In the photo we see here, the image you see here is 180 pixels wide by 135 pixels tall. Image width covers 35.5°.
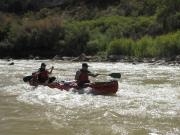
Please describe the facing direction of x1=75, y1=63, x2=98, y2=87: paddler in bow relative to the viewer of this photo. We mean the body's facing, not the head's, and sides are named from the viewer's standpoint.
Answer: facing the viewer and to the right of the viewer
